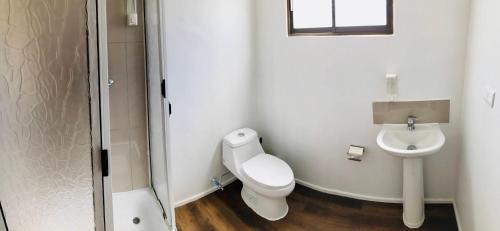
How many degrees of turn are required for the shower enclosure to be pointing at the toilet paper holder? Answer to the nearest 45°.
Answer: approximately 90° to its left

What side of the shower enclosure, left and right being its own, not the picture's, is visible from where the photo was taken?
front

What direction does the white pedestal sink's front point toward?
toward the camera

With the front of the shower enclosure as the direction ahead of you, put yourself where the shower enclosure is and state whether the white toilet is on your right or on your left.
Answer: on your left

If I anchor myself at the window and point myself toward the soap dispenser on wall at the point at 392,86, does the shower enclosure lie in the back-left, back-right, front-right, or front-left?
back-right
